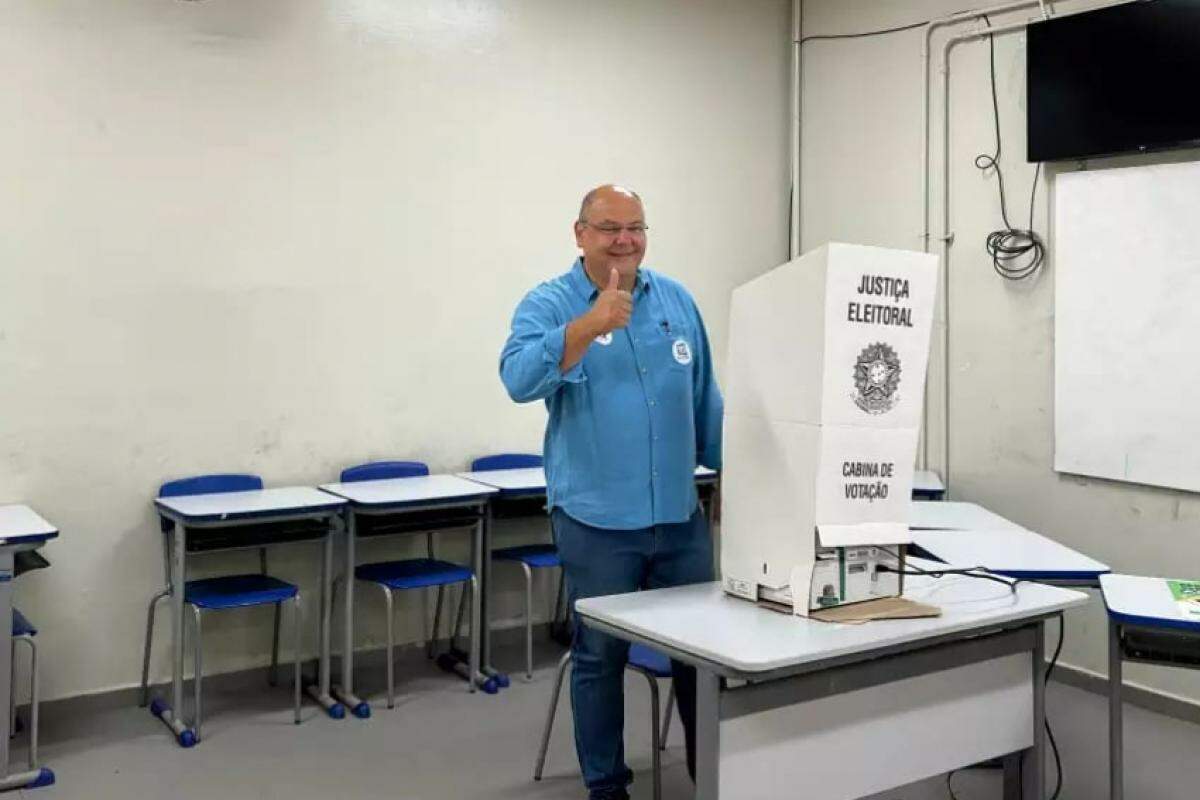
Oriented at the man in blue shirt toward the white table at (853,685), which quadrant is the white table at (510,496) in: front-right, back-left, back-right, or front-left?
back-left

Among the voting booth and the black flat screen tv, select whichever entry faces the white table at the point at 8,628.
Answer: the black flat screen tv

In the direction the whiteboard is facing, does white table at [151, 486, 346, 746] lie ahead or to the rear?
ahead

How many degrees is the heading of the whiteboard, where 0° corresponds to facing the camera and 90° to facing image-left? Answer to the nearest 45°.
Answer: approximately 45°

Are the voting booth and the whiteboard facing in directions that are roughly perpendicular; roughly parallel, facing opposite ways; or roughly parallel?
roughly perpendicular

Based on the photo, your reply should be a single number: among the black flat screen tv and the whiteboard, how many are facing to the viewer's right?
0

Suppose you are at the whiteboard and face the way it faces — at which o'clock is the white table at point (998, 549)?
The white table is roughly at 11 o'clock from the whiteboard.

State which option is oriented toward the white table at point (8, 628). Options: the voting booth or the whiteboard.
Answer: the whiteboard
